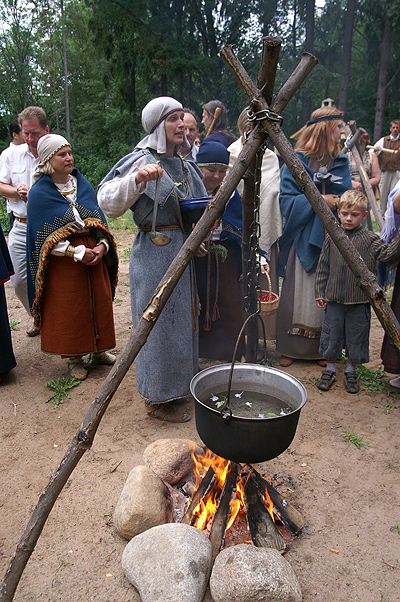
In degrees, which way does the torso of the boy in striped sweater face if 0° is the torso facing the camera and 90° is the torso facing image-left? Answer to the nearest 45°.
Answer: approximately 0°

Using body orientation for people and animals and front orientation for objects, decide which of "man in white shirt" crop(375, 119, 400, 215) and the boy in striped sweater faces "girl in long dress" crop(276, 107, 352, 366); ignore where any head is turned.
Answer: the man in white shirt

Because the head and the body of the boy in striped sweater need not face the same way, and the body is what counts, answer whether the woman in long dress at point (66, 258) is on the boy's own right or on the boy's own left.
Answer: on the boy's own right

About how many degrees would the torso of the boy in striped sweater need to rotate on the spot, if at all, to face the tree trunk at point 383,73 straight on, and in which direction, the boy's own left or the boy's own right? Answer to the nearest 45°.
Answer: approximately 180°
